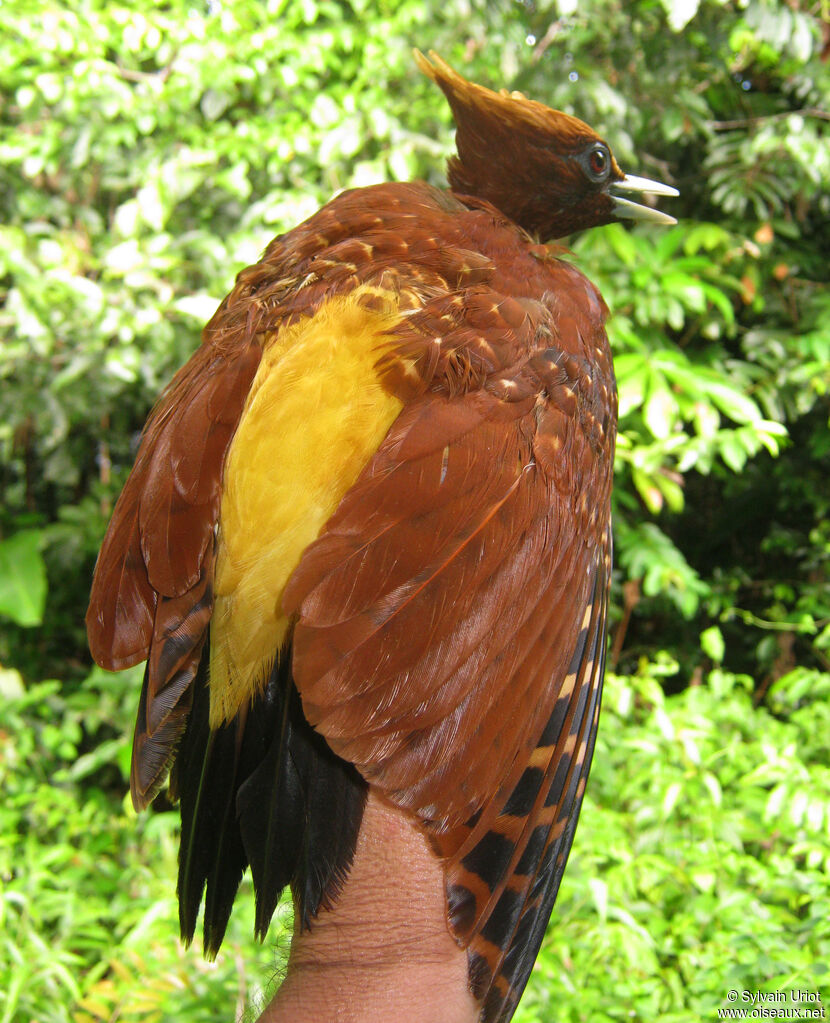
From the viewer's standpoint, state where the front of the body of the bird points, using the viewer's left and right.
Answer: facing away from the viewer and to the right of the viewer

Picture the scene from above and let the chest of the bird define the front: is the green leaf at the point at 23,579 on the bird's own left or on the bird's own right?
on the bird's own left
